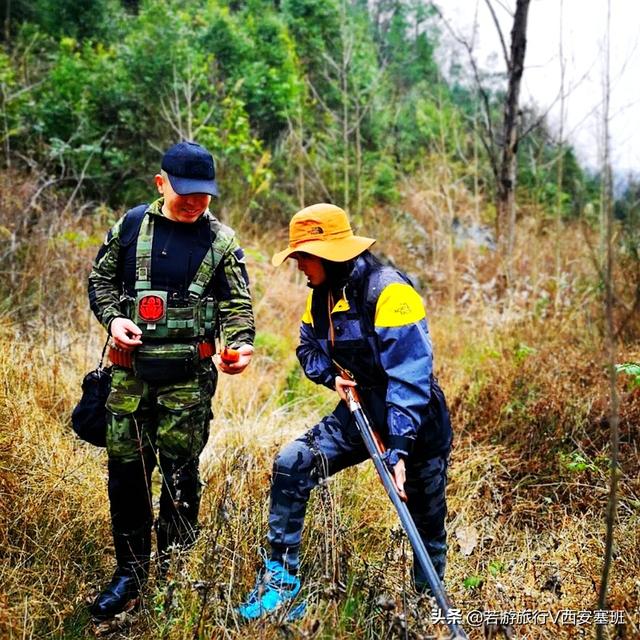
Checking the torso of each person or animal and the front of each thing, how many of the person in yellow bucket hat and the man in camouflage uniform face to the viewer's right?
0

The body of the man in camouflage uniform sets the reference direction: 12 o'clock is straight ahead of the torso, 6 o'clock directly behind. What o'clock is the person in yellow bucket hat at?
The person in yellow bucket hat is roughly at 10 o'clock from the man in camouflage uniform.

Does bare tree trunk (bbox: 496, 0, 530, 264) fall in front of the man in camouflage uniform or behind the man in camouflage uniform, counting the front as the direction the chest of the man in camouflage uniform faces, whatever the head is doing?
behind

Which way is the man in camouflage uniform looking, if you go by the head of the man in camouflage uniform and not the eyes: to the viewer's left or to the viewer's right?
to the viewer's right

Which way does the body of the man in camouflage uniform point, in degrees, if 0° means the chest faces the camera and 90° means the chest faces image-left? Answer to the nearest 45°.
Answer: approximately 0°

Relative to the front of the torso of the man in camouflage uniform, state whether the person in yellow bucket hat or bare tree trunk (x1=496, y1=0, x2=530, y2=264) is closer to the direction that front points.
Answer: the person in yellow bucket hat
